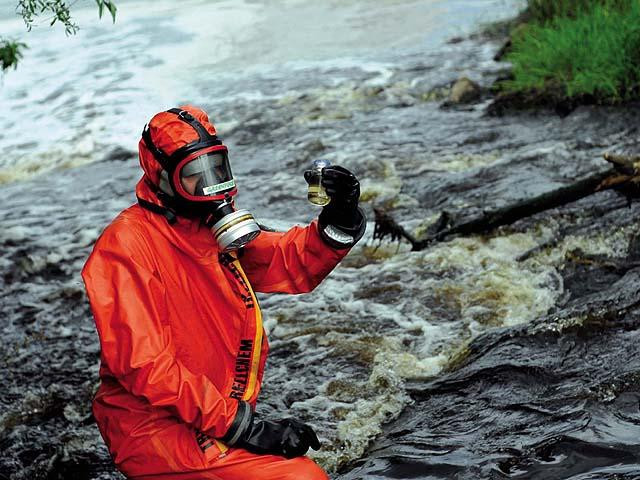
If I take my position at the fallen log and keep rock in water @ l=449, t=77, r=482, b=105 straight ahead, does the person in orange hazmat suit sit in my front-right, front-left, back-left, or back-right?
back-left

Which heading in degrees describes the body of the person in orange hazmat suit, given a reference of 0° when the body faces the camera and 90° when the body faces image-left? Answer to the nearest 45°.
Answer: approximately 315°

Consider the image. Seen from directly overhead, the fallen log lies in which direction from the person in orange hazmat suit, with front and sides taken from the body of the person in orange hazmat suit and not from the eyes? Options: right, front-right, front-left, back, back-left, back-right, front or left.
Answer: left

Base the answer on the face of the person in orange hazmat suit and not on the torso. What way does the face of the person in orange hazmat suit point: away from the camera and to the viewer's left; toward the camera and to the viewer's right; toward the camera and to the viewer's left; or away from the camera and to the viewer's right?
toward the camera and to the viewer's right

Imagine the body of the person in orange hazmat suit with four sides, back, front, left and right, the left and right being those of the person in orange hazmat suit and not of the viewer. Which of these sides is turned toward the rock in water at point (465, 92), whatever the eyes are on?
left
